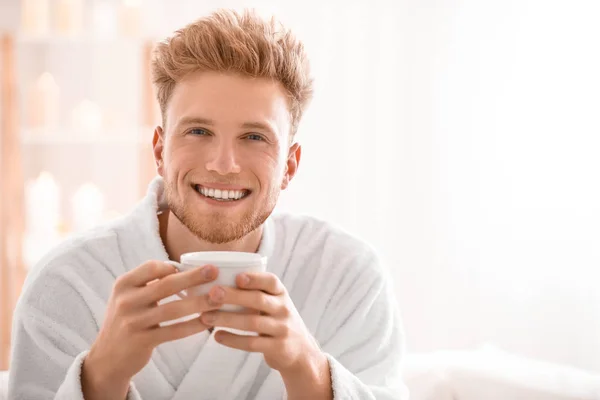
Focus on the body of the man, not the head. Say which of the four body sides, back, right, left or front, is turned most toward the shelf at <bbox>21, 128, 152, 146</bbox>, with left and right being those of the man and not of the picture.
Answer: back

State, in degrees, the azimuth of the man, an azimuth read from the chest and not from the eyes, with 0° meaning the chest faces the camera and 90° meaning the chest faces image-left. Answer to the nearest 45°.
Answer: approximately 0°

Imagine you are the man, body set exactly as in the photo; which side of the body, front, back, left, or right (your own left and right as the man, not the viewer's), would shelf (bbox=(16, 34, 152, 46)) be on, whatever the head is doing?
back
